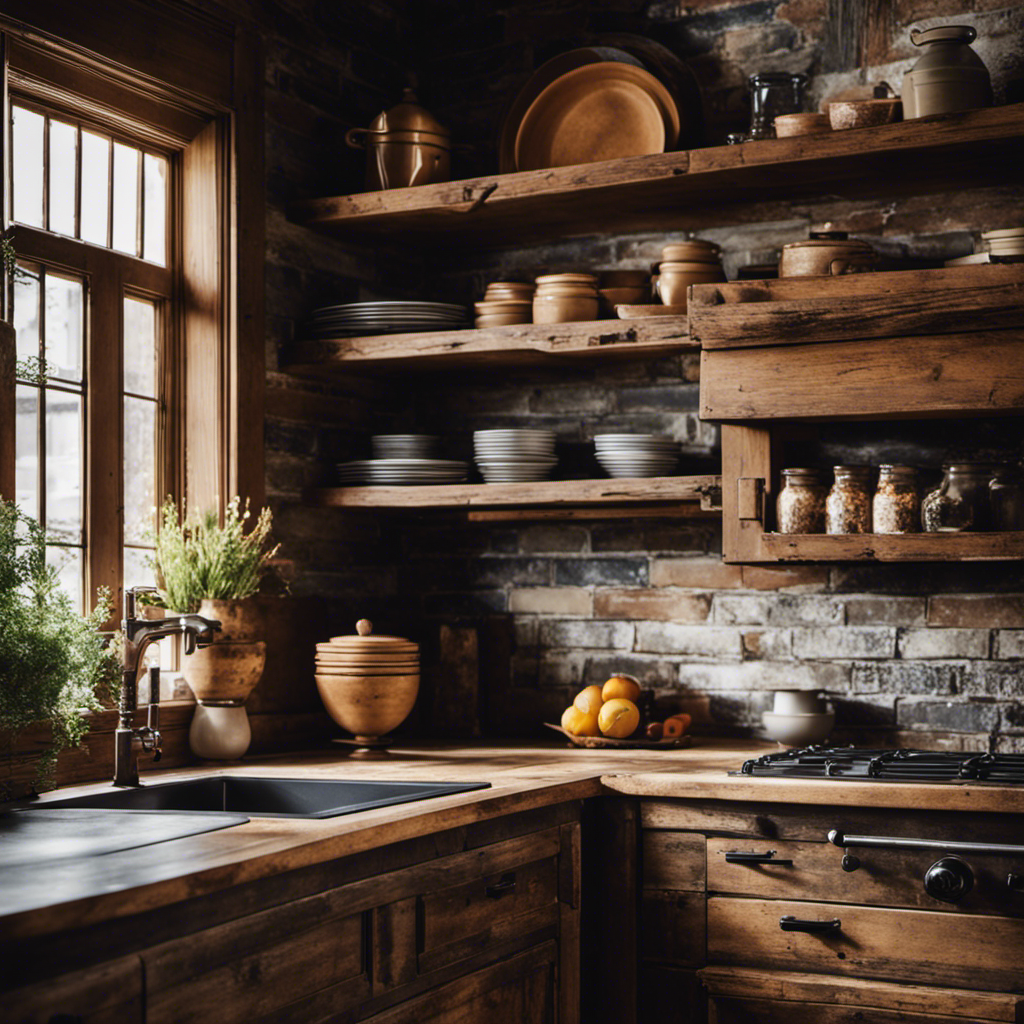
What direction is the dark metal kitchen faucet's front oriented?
to the viewer's right

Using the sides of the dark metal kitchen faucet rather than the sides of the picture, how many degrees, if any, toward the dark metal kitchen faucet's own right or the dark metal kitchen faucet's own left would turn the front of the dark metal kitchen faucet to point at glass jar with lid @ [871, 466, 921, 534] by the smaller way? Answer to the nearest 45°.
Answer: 0° — it already faces it

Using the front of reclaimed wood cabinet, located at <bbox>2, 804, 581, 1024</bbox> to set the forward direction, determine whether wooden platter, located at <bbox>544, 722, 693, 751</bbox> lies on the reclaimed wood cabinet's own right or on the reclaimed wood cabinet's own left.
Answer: on the reclaimed wood cabinet's own left

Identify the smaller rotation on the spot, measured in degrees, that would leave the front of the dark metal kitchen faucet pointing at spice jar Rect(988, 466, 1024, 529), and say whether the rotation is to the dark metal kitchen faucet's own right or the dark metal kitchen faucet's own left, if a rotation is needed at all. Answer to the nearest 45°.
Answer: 0° — it already faces it

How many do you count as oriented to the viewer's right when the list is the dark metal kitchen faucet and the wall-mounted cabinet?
1

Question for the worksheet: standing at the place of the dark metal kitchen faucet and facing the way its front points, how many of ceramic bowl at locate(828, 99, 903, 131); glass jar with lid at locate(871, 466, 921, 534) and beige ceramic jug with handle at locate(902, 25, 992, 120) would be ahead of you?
3

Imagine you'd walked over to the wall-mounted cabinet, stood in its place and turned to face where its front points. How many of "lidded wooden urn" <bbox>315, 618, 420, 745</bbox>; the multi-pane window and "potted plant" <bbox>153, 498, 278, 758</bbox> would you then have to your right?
3

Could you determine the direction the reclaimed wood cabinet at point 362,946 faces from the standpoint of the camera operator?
facing the viewer and to the right of the viewer

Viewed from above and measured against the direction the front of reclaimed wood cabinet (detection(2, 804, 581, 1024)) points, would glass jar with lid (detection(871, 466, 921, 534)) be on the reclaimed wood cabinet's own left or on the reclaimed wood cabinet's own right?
on the reclaimed wood cabinet's own left

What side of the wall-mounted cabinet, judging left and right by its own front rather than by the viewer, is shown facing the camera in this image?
front

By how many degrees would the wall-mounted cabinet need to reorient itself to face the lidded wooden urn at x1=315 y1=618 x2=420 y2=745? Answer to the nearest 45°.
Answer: approximately 90° to its right
